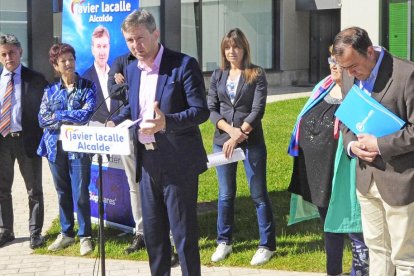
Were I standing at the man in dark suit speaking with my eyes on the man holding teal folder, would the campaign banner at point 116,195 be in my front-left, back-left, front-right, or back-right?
back-left

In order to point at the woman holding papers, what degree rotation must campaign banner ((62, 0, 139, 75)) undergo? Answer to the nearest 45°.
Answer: approximately 45° to its left

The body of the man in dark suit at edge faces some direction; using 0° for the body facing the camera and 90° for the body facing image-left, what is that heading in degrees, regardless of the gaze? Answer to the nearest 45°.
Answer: approximately 0°
